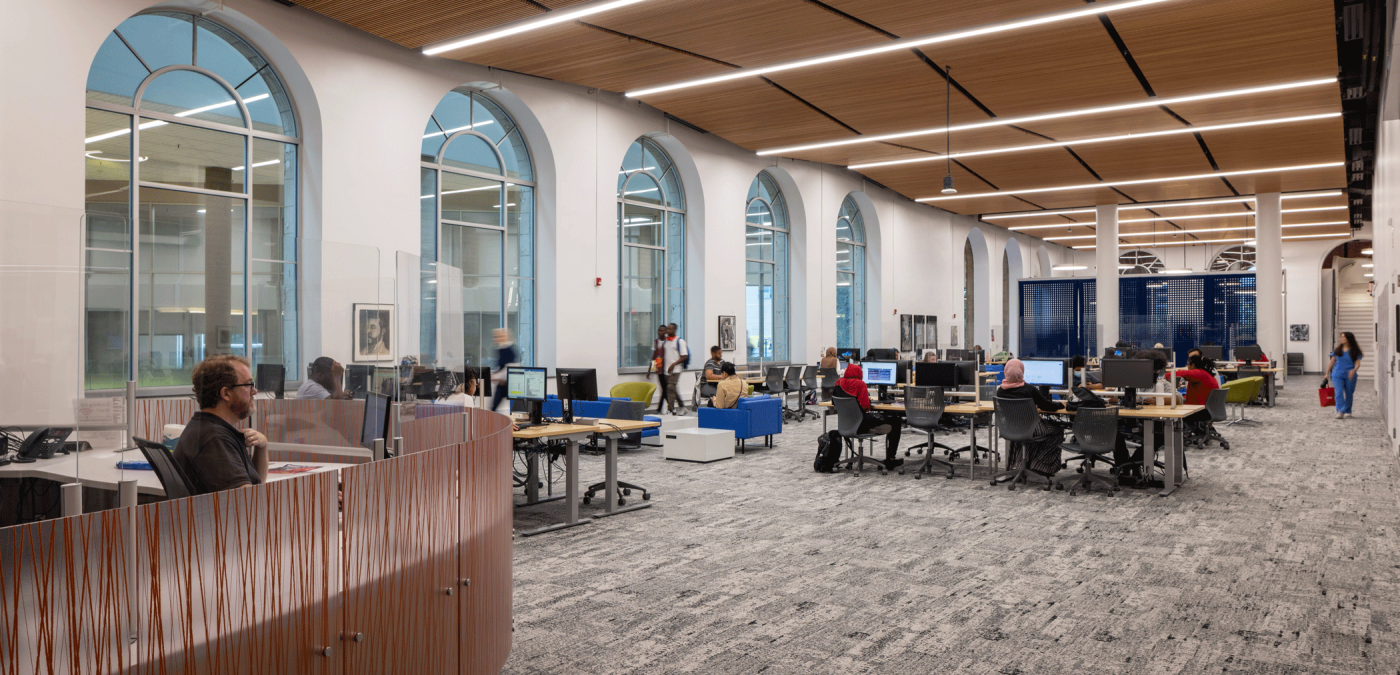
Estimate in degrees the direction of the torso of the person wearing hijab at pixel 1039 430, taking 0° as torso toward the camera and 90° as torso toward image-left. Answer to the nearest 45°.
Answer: approximately 225°

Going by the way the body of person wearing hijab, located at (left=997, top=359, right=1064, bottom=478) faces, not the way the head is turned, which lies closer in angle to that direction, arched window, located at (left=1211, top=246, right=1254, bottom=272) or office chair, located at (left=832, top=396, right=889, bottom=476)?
the arched window

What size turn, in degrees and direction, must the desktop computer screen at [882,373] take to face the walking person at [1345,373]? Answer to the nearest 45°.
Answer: approximately 135° to its left

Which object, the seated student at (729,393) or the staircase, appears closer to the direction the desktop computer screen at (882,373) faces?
the seated student

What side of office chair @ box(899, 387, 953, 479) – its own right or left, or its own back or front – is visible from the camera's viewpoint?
back

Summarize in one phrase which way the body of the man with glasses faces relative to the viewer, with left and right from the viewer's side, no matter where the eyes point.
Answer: facing to the right of the viewer

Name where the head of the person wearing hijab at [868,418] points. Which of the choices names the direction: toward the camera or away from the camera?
away from the camera

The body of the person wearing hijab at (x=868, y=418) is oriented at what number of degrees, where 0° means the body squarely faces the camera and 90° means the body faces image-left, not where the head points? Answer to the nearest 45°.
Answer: approximately 225°

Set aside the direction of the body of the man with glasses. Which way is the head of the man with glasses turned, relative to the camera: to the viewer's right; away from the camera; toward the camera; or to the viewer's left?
to the viewer's right

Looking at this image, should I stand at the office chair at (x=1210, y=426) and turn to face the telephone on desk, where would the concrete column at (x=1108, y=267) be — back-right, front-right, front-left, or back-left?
back-right

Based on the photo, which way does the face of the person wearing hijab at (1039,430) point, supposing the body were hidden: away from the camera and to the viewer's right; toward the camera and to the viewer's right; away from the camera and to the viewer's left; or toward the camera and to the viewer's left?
away from the camera and to the viewer's right
